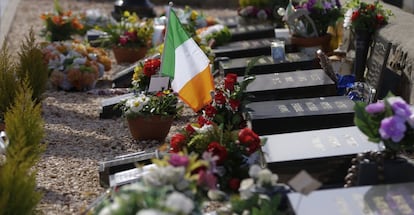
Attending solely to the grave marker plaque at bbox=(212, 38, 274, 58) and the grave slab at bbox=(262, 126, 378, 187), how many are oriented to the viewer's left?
2

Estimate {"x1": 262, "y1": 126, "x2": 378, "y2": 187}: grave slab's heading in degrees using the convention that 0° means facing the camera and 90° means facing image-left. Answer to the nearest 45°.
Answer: approximately 90°

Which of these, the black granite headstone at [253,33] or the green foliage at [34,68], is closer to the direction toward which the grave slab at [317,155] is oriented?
the green foliage

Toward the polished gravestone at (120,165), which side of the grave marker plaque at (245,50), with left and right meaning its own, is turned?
left

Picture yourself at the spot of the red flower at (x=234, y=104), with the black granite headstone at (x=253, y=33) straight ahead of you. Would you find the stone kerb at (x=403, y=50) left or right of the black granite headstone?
right

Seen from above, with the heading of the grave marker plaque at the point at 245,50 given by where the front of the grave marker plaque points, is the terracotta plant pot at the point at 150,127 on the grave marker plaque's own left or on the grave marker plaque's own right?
on the grave marker plaque's own left

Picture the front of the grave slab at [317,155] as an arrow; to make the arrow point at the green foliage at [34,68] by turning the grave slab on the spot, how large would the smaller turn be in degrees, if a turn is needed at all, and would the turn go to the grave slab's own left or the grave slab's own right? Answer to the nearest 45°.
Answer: approximately 45° to the grave slab's own right
